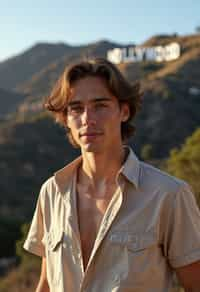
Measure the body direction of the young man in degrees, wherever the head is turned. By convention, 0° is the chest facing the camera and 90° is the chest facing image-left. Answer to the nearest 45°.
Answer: approximately 45°
